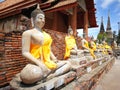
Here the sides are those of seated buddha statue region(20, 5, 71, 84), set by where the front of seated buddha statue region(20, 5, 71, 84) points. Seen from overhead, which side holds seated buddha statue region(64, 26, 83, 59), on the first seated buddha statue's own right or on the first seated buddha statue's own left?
on the first seated buddha statue's own left

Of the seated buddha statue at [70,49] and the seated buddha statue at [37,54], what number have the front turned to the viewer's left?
0

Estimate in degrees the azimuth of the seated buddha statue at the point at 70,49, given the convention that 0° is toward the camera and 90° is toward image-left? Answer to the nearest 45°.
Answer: approximately 315°

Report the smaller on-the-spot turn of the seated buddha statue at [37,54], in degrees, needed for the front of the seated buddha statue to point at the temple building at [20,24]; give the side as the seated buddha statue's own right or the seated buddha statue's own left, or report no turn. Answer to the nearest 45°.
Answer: approximately 135° to the seated buddha statue's own left

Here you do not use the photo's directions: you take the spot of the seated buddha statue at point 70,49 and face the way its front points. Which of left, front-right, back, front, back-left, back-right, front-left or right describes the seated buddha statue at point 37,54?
front-right
